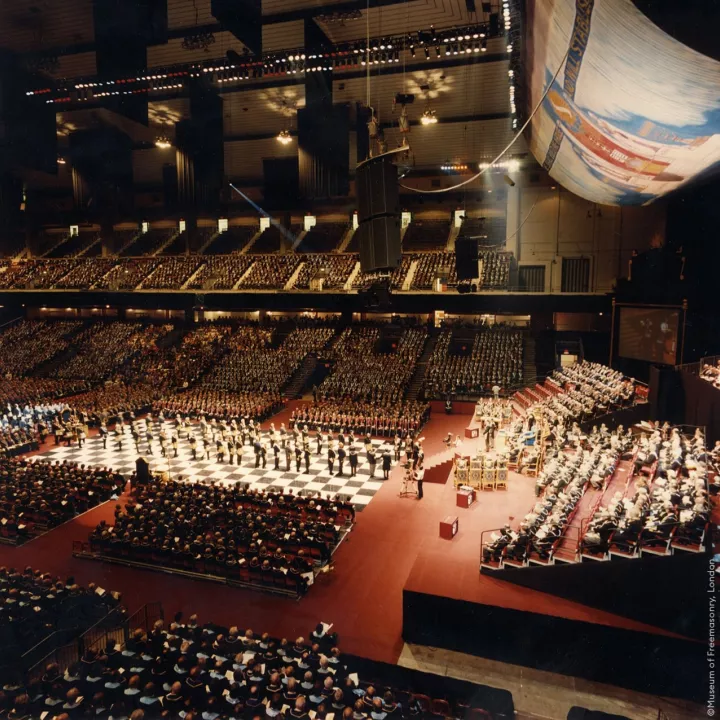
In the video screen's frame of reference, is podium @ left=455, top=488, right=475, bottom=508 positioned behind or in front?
in front

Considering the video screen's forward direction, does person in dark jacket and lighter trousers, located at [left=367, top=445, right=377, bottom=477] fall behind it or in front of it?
in front

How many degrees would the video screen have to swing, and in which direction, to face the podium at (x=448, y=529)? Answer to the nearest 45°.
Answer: approximately 45° to its left

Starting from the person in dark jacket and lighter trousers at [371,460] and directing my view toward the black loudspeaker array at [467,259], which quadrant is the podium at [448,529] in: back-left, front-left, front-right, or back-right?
back-right

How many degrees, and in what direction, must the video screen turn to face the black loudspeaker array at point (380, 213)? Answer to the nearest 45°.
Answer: approximately 45° to its left
